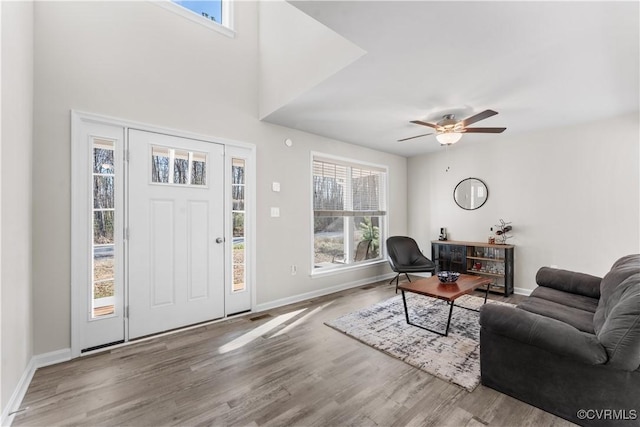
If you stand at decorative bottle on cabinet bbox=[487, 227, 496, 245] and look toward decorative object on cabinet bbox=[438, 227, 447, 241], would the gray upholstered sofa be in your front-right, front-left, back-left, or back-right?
back-left

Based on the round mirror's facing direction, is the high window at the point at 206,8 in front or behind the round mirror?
in front

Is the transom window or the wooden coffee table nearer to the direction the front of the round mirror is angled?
the wooden coffee table

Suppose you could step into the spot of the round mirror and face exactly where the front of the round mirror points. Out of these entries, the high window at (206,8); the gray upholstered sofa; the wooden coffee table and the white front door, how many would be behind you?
0

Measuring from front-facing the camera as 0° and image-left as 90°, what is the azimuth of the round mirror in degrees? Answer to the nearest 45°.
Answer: approximately 0°

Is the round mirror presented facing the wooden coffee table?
yes

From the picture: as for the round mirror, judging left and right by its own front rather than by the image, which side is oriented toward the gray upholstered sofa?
front

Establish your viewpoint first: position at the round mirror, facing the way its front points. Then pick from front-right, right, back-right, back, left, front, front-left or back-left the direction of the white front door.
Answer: front-right

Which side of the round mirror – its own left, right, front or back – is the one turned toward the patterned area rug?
front

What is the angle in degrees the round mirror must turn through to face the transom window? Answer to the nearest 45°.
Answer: approximately 45° to its right

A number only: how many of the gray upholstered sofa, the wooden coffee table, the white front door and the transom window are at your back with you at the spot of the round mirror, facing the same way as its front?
0
